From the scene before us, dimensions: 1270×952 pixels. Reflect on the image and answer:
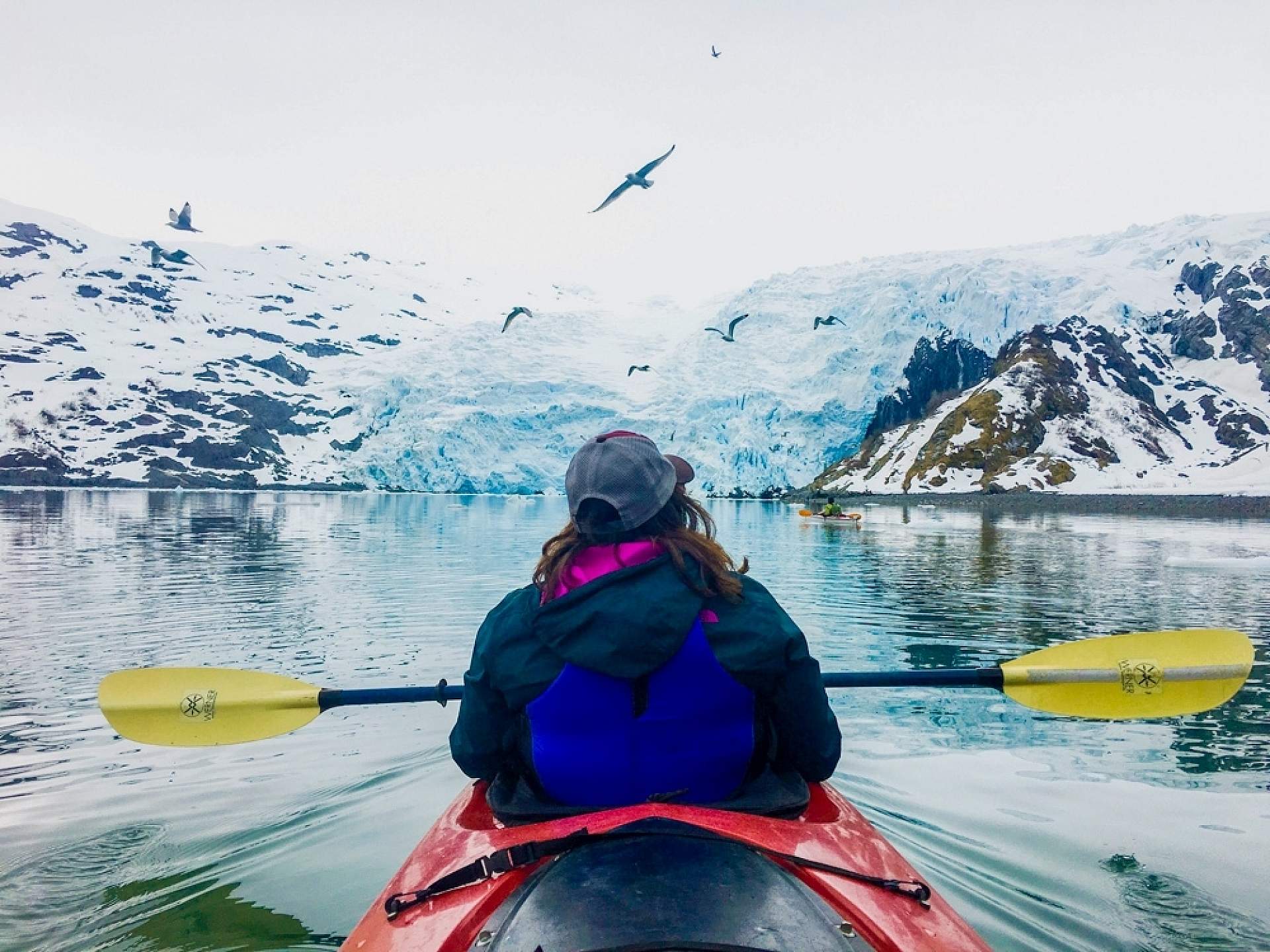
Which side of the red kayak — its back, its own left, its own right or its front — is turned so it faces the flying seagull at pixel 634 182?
front

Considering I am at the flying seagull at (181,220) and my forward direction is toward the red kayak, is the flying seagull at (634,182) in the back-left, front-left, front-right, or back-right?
front-left

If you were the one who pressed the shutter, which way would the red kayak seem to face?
facing away from the viewer

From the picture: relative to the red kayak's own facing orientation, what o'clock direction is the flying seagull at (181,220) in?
The flying seagull is roughly at 11 o'clock from the red kayak.

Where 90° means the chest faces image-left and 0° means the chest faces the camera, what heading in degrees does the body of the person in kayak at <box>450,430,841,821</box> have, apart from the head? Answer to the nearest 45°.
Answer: approximately 180°

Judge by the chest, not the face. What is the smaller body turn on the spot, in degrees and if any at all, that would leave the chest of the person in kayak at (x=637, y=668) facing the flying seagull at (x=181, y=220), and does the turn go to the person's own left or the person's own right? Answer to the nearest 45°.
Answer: approximately 45° to the person's own left

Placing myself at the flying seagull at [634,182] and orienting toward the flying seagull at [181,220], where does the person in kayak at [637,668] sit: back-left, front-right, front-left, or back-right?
back-left

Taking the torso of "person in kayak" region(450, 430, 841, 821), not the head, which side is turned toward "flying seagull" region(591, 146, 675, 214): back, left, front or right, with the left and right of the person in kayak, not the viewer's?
front
